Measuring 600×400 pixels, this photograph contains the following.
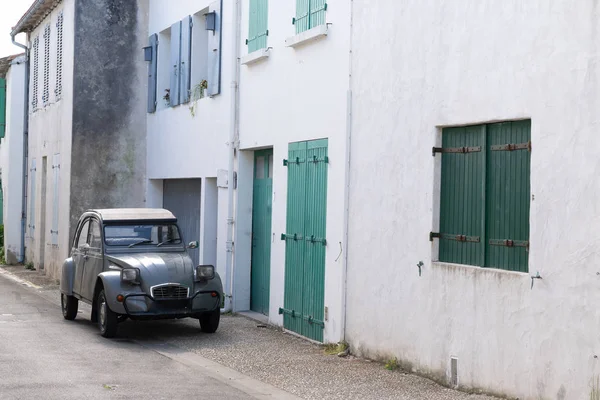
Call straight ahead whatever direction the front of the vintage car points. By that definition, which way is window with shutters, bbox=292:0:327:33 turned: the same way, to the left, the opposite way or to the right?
to the right

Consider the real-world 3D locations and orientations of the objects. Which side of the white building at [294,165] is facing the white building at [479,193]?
left

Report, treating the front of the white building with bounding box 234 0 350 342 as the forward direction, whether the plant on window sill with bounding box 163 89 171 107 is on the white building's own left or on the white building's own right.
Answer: on the white building's own right

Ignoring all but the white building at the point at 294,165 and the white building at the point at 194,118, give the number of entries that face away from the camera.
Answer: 0

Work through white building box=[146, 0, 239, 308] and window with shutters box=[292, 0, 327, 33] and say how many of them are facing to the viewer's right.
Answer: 0

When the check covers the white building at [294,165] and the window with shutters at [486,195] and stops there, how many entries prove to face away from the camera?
0

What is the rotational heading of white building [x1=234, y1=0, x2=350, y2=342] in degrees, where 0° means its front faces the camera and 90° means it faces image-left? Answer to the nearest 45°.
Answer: approximately 45°

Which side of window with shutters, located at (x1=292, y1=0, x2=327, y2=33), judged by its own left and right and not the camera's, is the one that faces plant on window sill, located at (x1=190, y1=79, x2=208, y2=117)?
right

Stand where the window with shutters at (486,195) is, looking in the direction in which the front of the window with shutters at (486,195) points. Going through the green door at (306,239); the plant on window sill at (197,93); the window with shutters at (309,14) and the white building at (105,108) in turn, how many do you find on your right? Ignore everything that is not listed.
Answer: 4
